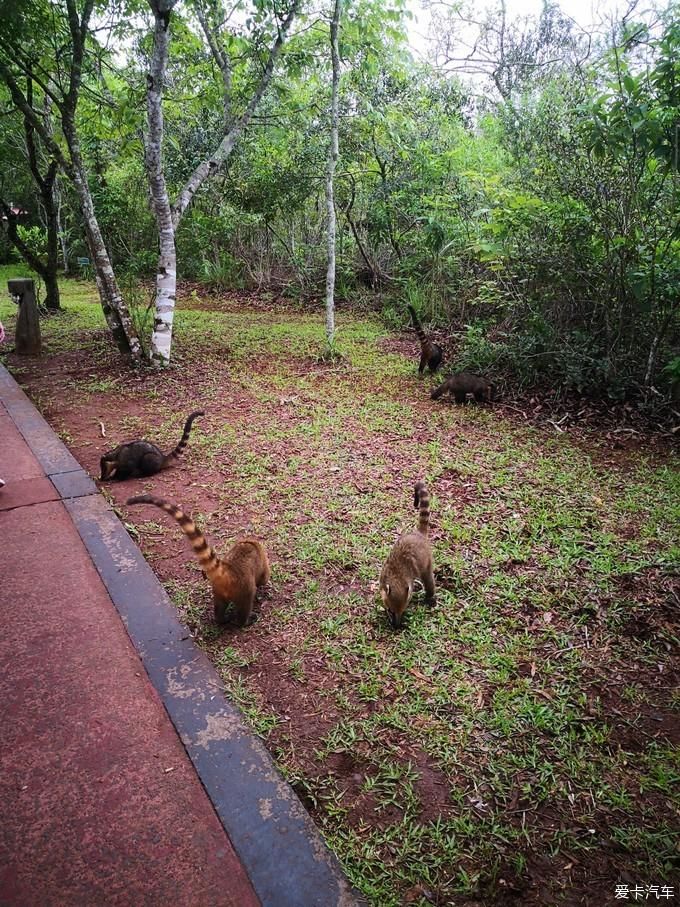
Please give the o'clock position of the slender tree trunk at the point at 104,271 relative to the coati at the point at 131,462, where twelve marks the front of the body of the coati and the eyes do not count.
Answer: The slender tree trunk is roughly at 3 o'clock from the coati.

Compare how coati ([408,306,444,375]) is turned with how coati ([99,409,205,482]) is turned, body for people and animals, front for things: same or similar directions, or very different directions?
very different directions

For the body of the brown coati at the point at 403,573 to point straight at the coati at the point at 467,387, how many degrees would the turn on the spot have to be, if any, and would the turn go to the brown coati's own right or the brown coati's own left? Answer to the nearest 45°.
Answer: approximately 135° to the brown coati's own right

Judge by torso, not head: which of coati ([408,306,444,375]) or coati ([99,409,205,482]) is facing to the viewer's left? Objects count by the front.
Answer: coati ([99,409,205,482])

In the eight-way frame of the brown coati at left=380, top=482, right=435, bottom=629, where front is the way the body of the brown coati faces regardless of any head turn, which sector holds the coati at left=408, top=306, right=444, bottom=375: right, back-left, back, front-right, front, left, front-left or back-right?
back-right

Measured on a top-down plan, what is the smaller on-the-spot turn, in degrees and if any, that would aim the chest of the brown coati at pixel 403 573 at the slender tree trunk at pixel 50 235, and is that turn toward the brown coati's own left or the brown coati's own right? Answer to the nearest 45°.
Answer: approximately 90° to the brown coati's own right

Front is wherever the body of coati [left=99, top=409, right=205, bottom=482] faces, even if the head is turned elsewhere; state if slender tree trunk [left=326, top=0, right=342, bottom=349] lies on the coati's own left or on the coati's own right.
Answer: on the coati's own right

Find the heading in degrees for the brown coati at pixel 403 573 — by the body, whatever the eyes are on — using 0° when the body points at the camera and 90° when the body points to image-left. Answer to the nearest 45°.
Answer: approximately 45°

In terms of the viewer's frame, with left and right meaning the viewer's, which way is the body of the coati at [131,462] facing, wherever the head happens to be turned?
facing to the left of the viewer

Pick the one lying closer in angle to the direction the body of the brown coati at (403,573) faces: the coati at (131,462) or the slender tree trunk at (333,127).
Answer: the coati
